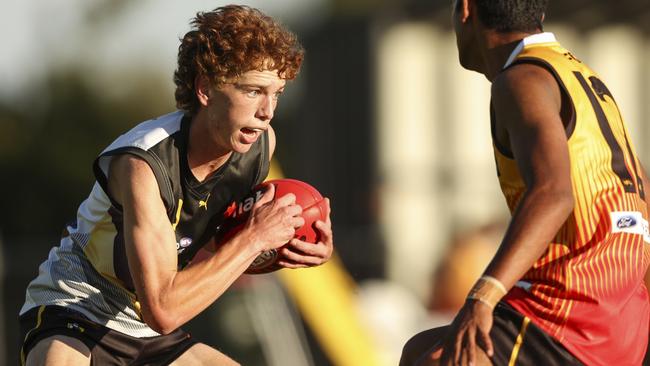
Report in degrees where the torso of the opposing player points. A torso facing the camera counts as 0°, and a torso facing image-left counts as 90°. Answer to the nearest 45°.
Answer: approximately 135°

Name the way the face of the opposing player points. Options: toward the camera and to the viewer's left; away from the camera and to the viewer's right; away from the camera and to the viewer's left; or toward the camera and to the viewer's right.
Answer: away from the camera and to the viewer's left
